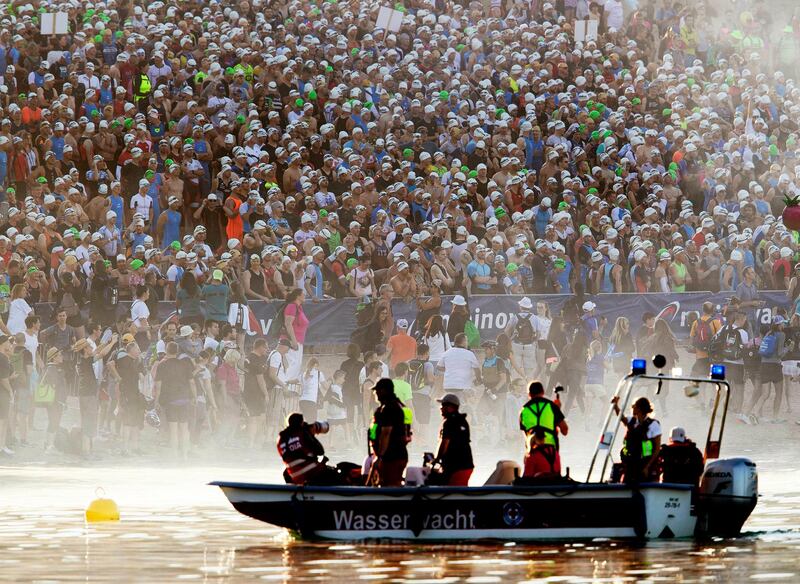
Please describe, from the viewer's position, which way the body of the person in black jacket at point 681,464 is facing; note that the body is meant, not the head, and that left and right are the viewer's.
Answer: facing away from the viewer

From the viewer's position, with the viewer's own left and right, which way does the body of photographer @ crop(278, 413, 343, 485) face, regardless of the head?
facing away from the viewer and to the right of the viewer

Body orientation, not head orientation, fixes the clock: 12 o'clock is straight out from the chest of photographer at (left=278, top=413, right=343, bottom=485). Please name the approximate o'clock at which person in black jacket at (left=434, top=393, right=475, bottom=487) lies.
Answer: The person in black jacket is roughly at 2 o'clock from the photographer.

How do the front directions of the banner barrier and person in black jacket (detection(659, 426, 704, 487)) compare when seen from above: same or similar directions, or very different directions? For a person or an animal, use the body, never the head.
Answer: very different directions

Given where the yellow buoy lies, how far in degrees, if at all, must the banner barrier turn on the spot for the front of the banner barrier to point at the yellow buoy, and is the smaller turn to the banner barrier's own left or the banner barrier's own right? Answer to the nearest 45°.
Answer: approximately 45° to the banner barrier's own right

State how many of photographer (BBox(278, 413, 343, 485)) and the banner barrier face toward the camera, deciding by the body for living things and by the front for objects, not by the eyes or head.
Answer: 1

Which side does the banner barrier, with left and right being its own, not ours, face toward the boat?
front

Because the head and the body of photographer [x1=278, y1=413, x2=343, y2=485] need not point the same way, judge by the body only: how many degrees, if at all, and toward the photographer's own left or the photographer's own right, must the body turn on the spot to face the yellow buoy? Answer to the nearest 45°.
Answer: approximately 90° to the photographer's own left

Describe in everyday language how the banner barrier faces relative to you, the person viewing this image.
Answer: facing the viewer

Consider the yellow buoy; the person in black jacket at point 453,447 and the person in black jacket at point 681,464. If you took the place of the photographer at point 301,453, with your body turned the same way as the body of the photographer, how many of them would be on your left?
1

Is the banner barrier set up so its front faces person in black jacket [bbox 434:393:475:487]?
yes

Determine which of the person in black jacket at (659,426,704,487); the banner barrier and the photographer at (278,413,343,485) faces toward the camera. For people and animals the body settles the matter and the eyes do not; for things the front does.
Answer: the banner barrier
